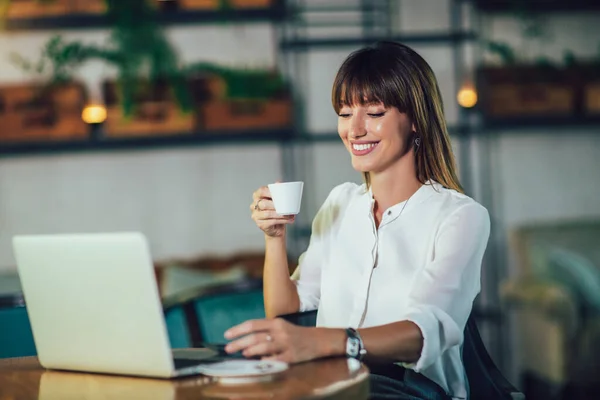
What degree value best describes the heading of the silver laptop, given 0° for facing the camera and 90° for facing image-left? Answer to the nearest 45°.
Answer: approximately 225°

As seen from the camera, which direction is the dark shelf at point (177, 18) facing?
toward the camera

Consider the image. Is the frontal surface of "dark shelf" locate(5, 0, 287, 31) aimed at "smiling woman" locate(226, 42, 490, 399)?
yes

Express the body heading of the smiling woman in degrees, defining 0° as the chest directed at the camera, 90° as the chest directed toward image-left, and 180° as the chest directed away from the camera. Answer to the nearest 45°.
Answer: approximately 45°

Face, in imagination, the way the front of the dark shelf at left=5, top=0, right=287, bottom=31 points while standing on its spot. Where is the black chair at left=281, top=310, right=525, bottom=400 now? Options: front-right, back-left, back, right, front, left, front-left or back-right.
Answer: front

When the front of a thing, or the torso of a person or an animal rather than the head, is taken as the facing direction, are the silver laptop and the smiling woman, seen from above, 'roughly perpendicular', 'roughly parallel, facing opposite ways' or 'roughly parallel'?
roughly parallel, facing opposite ways

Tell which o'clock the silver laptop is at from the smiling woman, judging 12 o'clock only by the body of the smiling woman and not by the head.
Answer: The silver laptop is roughly at 12 o'clock from the smiling woman.

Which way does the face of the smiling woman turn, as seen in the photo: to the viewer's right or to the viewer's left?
to the viewer's left

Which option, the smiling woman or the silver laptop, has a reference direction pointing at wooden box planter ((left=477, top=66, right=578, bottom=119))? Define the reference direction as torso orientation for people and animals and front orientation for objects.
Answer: the silver laptop

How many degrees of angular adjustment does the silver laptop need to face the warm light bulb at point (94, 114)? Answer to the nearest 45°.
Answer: approximately 45° to its left

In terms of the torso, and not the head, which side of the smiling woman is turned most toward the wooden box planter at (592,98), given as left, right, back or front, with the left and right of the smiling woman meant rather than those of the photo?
back

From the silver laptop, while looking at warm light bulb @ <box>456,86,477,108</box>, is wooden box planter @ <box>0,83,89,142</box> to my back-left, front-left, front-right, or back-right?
front-left

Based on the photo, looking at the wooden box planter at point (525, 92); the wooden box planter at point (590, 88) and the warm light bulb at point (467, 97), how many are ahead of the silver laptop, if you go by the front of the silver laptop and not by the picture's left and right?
3

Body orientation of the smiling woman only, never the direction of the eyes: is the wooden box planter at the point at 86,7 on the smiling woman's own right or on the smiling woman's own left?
on the smiling woman's own right
